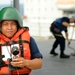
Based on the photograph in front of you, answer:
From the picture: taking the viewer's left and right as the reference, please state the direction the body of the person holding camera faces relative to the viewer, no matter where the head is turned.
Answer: facing the viewer

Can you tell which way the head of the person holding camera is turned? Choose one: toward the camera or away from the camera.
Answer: toward the camera
